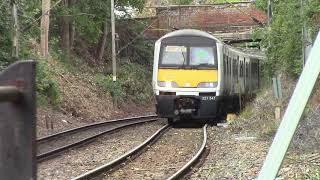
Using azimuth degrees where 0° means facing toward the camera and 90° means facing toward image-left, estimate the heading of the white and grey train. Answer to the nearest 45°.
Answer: approximately 0°

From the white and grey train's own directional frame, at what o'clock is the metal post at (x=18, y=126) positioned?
The metal post is roughly at 12 o'clock from the white and grey train.

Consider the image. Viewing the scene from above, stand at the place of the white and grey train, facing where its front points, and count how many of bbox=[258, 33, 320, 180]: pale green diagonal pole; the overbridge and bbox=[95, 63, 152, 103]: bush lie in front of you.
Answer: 1

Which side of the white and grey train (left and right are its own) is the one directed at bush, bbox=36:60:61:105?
right

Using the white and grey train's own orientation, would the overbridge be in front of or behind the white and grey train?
behind

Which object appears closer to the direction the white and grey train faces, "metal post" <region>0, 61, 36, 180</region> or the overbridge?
the metal post

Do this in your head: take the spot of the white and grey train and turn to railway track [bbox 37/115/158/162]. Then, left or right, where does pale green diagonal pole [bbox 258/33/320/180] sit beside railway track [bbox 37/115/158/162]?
left

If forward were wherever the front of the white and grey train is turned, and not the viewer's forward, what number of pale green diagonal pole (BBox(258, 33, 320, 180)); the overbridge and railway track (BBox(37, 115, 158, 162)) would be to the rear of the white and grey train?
1

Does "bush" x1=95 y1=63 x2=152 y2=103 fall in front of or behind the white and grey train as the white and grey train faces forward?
behind

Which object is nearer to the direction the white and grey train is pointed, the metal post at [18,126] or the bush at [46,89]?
the metal post

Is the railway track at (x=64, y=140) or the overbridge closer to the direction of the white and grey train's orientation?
the railway track

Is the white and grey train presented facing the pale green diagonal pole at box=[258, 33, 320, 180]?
yes

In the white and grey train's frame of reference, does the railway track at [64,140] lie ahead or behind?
ahead
